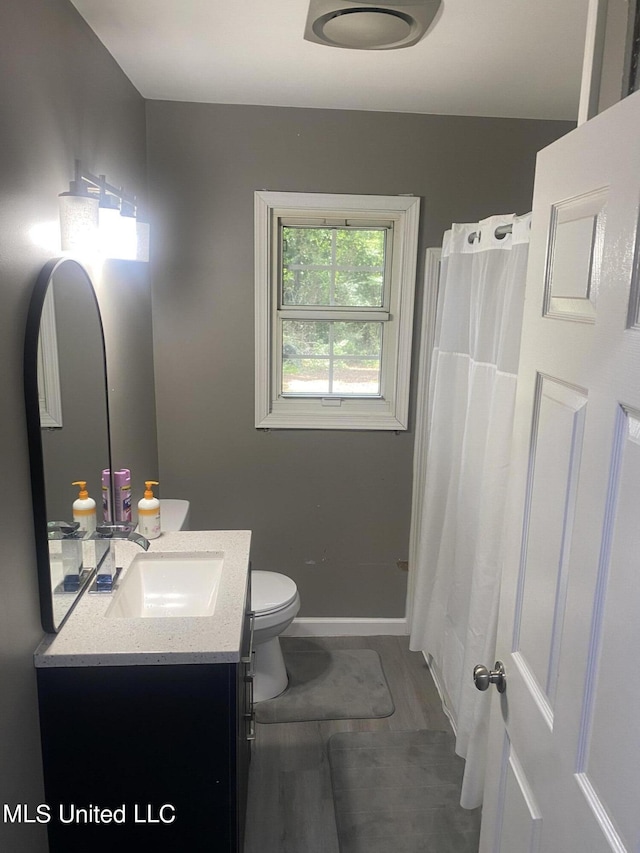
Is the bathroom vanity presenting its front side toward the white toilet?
no

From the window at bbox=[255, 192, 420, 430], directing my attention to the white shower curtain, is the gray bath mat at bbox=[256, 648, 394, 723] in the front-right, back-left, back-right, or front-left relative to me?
front-right

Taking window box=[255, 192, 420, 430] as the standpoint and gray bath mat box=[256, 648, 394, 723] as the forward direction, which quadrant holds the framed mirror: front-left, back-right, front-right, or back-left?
front-right

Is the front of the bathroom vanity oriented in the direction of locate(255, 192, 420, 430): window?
no

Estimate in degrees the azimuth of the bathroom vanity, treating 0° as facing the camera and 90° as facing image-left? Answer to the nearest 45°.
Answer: approximately 270°

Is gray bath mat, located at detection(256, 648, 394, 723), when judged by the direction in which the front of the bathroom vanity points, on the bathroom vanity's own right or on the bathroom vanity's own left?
on the bathroom vanity's own left
